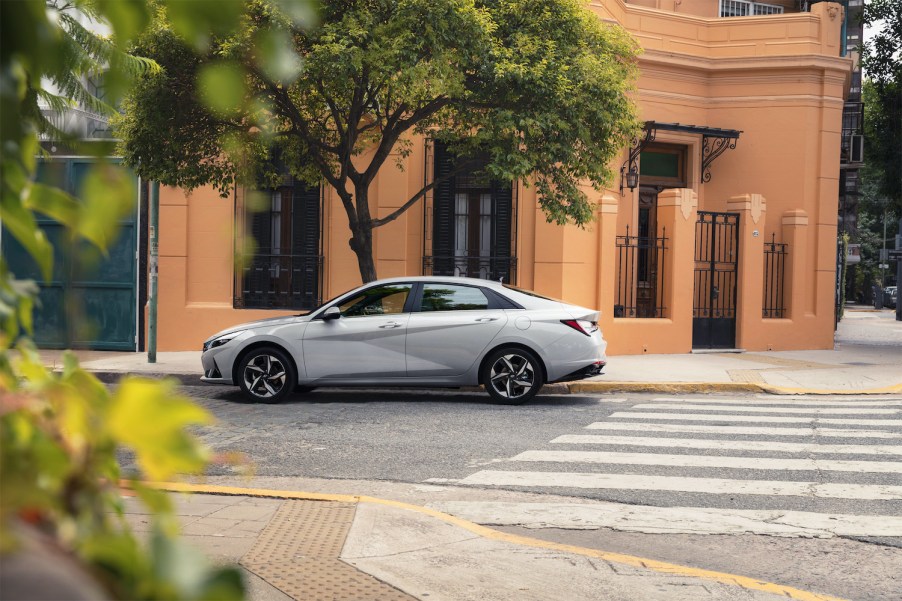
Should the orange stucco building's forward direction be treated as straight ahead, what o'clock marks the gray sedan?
The gray sedan is roughly at 1 o'clock from the orange stucco building.

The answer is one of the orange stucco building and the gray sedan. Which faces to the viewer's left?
the gray sedan

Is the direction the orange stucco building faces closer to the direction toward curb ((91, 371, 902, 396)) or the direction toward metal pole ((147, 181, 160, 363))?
the curb

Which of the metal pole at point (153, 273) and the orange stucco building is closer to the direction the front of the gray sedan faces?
the metal pole

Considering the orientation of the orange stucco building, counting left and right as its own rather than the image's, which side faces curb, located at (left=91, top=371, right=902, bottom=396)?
front

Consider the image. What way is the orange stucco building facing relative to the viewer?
toward the camera

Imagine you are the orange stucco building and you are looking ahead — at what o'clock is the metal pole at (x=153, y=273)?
The metal pole is roughly at 2 o'clock from the orange stucco building.

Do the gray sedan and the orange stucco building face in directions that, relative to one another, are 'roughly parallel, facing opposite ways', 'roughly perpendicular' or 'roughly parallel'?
roughly perpendicular

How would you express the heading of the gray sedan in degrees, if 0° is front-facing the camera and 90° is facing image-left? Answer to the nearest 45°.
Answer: approximately 90°

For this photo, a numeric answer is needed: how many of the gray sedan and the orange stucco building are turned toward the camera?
1
